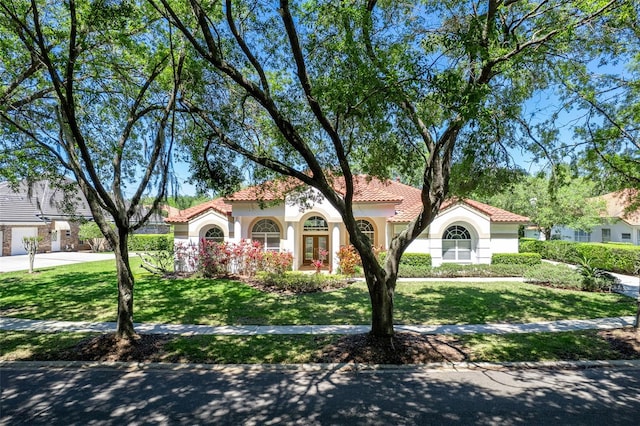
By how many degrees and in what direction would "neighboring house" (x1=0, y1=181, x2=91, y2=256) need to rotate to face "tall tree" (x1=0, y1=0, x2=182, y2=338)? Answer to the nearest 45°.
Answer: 0° — it already faces it

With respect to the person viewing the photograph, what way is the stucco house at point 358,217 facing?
facing the viewer

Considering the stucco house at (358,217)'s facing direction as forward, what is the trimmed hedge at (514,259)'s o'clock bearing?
The trimmed hedge is roughly at 9 o'clock from the stucco house.

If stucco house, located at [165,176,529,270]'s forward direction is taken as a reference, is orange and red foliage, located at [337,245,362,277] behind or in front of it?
in front

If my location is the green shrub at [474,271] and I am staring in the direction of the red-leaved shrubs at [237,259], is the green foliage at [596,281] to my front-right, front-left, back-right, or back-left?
back-left

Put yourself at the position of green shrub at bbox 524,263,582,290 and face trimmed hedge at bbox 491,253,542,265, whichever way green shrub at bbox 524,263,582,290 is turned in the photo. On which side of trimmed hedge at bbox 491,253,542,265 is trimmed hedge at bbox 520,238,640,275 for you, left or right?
right

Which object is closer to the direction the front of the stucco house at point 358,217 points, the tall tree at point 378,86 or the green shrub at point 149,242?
the tall tree

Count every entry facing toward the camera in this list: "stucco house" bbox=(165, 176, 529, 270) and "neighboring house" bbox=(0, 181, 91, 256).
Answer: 2

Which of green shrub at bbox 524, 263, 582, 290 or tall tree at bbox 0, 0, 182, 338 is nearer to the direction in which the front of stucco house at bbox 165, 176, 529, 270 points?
the tall tree

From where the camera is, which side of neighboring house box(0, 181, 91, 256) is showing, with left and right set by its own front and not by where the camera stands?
front

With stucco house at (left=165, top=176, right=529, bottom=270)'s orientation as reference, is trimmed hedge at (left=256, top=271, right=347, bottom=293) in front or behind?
in front

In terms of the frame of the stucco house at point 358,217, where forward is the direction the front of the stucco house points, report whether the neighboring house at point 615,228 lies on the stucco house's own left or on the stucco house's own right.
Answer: on the stucco house's own left

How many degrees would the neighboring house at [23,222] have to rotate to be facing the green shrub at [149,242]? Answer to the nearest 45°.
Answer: approximately 90° to its left
